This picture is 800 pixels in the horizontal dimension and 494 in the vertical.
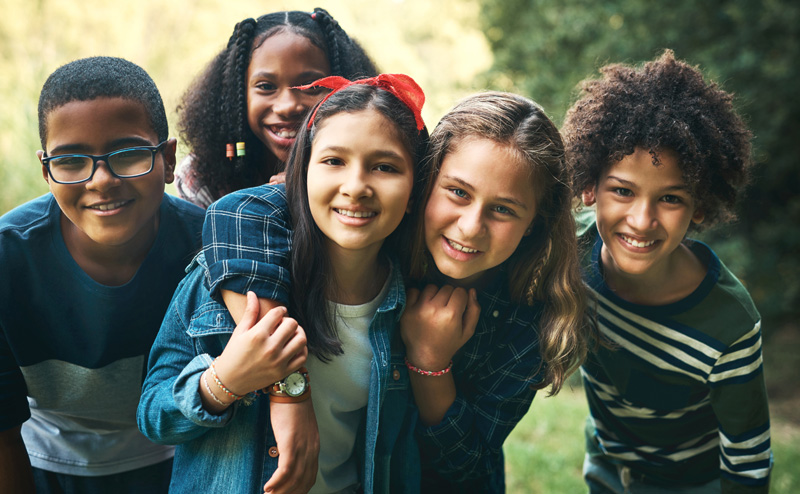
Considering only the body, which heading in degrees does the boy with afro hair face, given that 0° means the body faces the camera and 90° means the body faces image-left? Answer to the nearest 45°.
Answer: approximately 0°

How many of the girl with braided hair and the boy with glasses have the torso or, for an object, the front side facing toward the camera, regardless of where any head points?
2

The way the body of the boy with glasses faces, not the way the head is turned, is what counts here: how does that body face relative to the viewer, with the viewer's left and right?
facing the viewer

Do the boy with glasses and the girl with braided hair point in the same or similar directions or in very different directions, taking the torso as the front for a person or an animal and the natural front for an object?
same or similar directions

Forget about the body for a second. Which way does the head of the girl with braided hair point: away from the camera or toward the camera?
toward the camera

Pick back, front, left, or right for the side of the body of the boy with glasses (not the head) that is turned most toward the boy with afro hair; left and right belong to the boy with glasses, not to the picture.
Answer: left

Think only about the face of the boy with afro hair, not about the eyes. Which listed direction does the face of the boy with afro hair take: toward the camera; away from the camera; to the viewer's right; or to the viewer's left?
toward the camera

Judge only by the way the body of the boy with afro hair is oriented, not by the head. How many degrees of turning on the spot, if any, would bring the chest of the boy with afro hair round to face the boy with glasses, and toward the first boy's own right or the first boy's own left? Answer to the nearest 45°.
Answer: approximately 45° to the first boy's own right

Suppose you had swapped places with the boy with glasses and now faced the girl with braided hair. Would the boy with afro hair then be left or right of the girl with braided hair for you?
right

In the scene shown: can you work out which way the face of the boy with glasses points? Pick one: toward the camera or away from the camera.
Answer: toward the camera

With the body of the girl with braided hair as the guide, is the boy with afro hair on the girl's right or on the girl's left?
on the girl's left

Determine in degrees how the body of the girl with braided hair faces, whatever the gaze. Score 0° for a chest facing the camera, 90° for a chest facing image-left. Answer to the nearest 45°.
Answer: approximately 0°

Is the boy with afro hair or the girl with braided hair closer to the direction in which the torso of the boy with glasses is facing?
the boy with afro hair
